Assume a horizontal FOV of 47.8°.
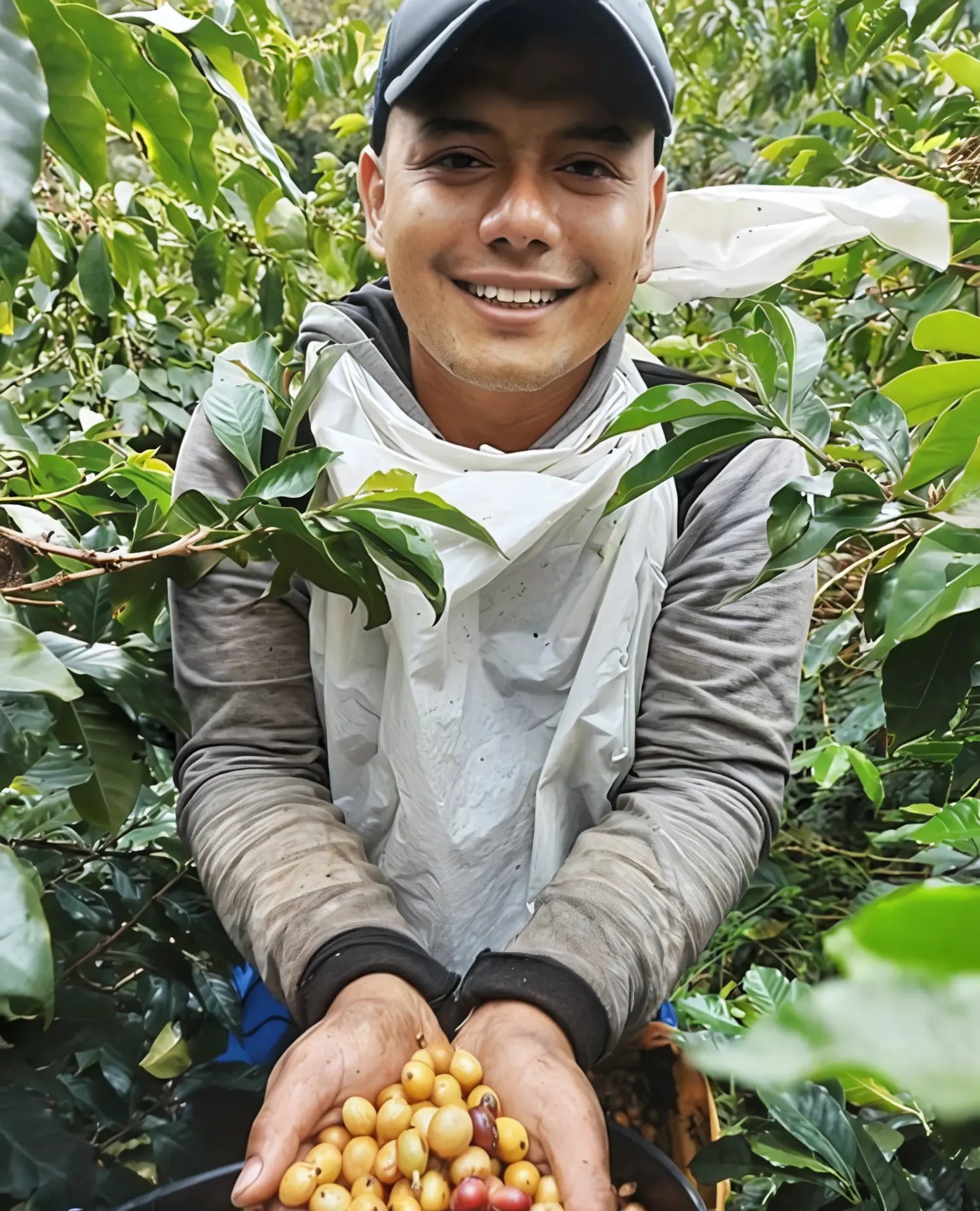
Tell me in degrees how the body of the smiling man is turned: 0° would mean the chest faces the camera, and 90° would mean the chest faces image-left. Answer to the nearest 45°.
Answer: approximately 0°
